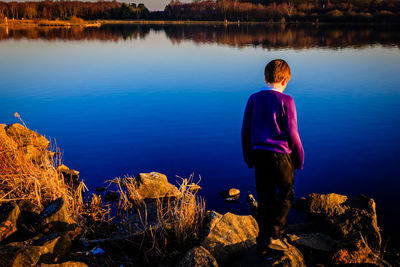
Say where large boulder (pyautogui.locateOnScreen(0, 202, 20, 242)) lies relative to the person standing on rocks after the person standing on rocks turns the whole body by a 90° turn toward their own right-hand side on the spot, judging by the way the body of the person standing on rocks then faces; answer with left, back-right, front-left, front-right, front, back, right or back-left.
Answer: back-right

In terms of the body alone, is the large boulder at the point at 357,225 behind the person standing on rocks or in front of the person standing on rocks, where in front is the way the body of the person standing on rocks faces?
in front

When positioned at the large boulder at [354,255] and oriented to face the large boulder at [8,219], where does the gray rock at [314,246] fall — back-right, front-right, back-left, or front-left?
front-right

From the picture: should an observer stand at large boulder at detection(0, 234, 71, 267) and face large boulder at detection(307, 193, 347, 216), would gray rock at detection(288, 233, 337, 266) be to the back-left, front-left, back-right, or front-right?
front-right

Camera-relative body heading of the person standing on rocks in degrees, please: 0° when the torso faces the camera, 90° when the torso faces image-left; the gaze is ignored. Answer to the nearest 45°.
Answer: approximately 225°

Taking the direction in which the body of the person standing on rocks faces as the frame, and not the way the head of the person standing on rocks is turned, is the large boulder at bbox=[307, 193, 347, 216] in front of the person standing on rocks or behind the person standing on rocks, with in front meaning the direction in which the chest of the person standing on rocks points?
in front

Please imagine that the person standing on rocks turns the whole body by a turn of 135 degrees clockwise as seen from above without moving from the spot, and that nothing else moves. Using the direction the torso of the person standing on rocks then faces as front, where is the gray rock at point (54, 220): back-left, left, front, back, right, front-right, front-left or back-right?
right
